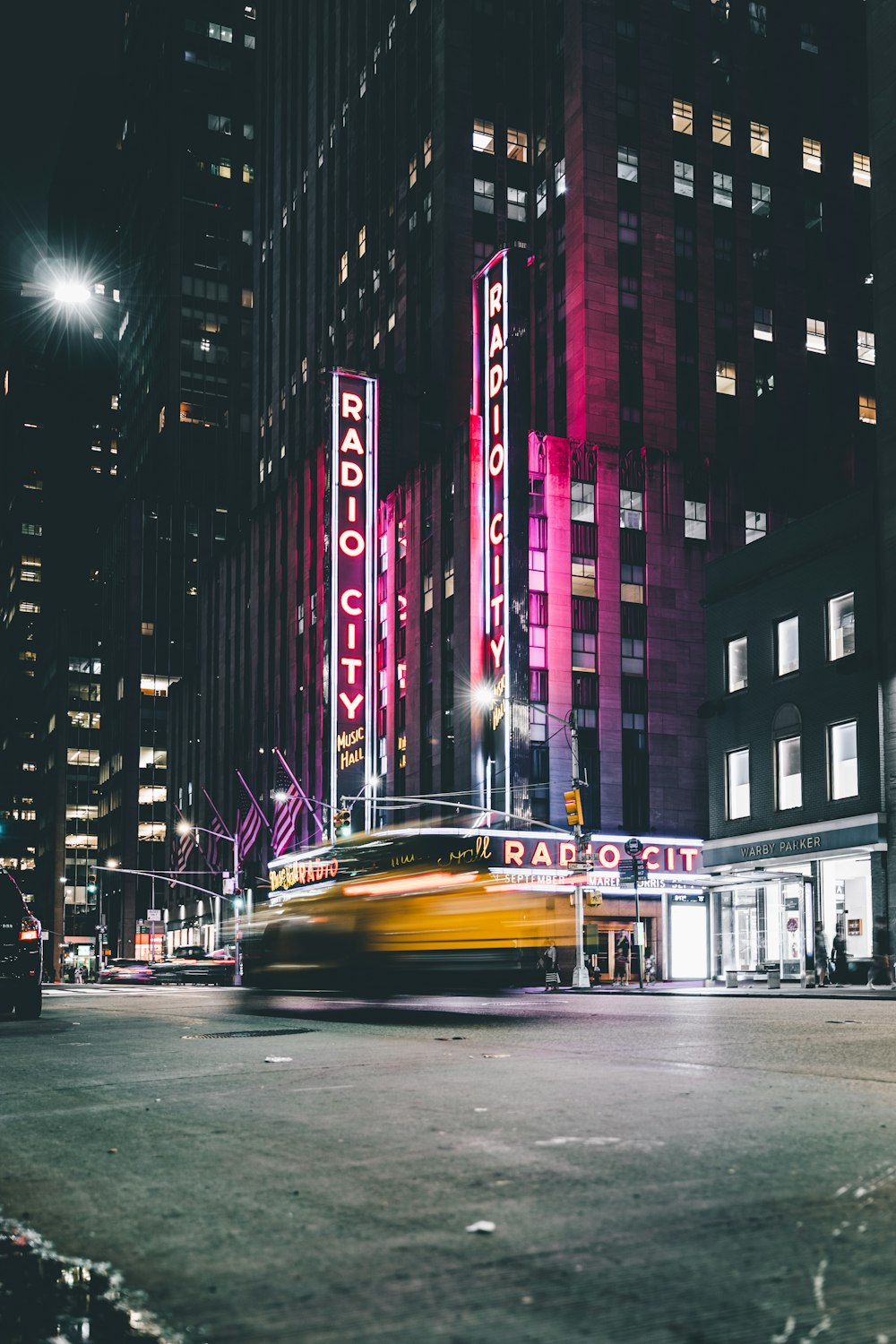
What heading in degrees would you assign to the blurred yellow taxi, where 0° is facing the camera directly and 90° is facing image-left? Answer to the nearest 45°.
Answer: approximately 90°

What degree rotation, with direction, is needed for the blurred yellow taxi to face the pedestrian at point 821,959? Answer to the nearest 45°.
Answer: approximately 135° to its right

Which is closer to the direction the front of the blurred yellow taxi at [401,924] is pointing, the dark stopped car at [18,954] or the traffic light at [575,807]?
the dark stopped car

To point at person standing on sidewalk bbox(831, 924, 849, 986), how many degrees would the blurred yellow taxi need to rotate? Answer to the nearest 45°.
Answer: approximately 135° to its right

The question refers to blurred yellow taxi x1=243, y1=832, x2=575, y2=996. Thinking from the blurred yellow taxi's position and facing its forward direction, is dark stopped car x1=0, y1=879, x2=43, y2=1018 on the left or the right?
on its left

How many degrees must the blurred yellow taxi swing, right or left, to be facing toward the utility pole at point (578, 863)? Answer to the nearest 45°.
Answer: approximately 90° to its right

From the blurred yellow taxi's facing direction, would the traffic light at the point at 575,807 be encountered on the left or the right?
on its right

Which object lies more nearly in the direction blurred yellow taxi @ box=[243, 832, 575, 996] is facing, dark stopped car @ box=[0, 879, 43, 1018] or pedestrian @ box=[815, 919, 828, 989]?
the dark stopped car
